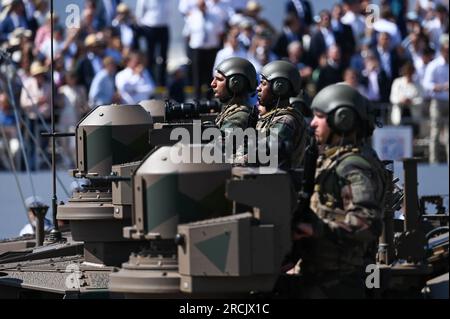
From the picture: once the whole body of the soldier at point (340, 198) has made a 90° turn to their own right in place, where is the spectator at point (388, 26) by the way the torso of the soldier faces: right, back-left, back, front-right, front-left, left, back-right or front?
front

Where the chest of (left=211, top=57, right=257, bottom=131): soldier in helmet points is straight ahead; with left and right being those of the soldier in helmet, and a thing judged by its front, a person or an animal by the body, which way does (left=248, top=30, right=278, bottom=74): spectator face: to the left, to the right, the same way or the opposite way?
to the left

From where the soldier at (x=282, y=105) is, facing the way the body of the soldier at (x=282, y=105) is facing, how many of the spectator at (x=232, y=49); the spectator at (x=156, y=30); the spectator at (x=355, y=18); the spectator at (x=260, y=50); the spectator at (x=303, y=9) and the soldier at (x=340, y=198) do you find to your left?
1

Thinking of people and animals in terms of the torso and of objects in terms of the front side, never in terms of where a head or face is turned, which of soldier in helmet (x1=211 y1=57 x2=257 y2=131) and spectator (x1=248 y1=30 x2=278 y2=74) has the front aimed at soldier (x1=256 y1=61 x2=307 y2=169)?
the spectator

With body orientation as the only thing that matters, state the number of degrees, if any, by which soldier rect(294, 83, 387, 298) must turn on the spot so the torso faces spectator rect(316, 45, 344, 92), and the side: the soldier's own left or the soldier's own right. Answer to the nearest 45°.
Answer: approximately 90° to the soldier's own right

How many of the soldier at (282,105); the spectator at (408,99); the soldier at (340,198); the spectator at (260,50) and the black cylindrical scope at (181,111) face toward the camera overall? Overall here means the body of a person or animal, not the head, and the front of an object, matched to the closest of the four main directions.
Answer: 2

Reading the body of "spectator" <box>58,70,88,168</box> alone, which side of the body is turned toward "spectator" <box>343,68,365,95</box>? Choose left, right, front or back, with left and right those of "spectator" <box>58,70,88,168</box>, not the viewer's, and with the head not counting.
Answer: left

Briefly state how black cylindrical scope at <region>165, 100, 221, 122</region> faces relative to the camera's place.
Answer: facing to the left of the viewer

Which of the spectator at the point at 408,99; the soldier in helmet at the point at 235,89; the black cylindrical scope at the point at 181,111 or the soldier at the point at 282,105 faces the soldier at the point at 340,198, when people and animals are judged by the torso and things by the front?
the spectator

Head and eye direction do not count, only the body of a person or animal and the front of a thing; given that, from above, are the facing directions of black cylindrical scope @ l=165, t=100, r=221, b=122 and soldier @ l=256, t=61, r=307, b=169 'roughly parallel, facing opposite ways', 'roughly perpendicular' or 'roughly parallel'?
roughly parallel

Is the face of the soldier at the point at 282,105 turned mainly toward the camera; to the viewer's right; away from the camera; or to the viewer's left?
to the viewer's left

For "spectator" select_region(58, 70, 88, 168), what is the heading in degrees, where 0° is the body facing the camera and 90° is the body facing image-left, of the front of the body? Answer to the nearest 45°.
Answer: approximately 0°

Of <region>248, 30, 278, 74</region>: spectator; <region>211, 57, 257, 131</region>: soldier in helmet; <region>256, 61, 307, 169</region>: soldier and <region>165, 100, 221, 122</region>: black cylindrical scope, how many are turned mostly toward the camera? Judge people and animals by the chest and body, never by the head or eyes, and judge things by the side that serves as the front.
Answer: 1

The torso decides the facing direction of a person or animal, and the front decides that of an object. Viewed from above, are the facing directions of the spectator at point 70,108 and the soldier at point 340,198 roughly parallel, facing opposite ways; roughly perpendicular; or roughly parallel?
roughly perpendicular

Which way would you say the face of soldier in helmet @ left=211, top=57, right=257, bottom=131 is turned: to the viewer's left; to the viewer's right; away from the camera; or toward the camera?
to the viewer's left

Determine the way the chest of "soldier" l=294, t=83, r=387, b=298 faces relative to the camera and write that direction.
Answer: to the viewer's left

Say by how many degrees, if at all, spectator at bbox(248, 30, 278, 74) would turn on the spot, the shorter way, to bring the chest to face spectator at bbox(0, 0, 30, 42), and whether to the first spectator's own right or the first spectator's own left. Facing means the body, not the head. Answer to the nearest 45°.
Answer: approximately 90° to the first spectator's own right
